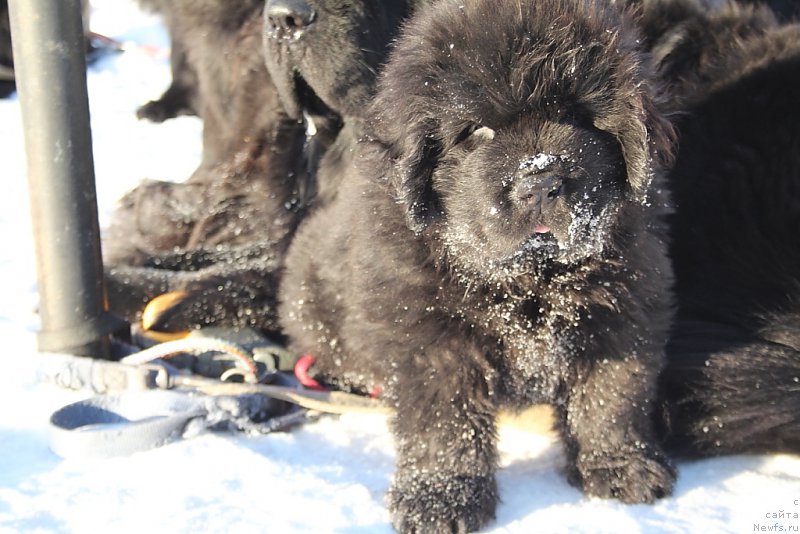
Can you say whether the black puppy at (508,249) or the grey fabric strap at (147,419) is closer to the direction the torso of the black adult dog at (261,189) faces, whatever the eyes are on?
the grey fabric strap

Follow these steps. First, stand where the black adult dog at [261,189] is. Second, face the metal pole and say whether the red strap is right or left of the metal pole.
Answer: left

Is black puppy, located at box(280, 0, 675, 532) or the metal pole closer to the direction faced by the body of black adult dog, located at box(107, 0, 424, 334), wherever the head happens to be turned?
the metal pole

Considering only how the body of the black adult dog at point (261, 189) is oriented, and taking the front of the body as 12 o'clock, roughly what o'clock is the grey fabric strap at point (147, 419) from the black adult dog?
The grey fabric strap is roughly at 11 o'clock from the black adult dog.

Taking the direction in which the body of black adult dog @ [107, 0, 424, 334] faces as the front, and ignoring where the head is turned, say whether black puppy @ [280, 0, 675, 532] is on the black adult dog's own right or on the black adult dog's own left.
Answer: on the black adult dog's own left

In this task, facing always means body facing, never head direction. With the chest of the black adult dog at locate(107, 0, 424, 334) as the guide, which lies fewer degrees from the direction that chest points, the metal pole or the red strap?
the metal pole

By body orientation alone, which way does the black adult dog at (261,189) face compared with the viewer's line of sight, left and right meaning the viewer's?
facing the viewer and to the left of the viewer

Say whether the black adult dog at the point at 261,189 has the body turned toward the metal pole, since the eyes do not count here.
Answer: yes

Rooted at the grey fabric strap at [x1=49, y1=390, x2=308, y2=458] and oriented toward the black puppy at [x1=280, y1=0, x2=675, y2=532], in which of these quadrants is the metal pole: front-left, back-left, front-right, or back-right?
back-left
